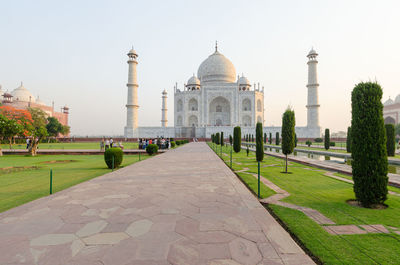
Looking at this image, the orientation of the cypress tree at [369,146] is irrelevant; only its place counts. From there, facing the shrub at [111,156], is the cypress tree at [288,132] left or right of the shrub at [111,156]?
right

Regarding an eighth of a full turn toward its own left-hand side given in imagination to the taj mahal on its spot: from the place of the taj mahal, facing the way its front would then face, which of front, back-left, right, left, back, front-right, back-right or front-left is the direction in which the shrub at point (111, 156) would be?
front-right

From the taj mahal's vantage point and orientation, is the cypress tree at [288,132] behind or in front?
in front

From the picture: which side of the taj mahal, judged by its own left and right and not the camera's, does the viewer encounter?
front

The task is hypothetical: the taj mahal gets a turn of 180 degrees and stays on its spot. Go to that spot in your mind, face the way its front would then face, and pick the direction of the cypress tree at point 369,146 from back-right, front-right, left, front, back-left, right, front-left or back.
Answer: back

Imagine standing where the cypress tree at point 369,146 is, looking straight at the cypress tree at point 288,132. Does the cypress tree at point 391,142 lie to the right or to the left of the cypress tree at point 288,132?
right

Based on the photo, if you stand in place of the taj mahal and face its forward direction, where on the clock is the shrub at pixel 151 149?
The shrub is roughly at 12 o'clock from the taj mahal.

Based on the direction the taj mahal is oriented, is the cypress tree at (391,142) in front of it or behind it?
in front
